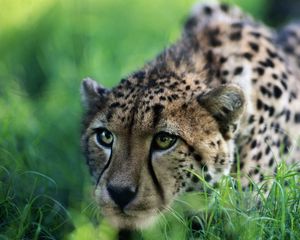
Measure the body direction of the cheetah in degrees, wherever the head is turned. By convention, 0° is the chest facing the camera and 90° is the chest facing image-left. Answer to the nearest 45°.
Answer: approximately 45°
